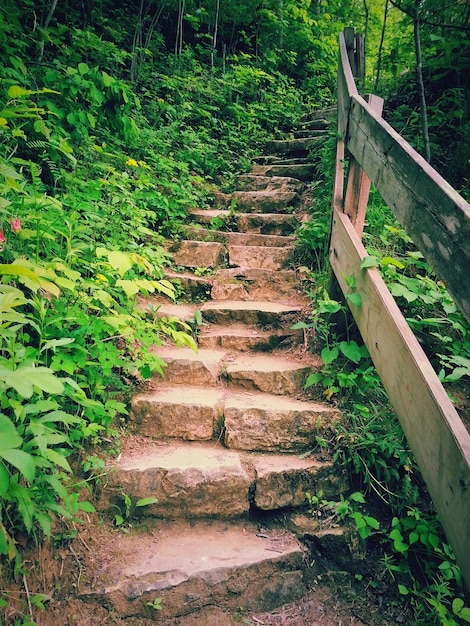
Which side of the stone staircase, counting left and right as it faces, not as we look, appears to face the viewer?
front
